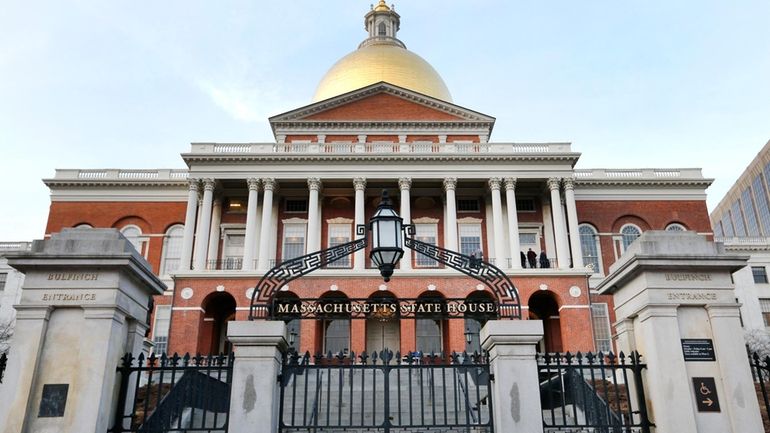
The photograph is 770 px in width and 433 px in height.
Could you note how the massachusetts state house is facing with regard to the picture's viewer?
facing the viewer

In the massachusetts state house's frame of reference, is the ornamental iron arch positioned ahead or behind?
ahead

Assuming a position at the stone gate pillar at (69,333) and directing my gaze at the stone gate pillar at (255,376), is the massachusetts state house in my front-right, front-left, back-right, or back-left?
front-left

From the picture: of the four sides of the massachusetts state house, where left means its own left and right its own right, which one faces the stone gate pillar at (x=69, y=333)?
front

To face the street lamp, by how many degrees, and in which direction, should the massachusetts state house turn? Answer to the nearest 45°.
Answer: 0° — it already faces it

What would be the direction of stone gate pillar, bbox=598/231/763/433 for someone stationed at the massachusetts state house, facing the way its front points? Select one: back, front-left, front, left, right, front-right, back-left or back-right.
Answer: front

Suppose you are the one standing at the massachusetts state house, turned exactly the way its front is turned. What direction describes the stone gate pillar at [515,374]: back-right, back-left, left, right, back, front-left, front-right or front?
front

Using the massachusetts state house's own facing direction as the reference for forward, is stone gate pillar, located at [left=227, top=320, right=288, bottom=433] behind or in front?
in front

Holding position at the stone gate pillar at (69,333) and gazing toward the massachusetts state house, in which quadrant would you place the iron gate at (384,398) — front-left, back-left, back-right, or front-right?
front-right

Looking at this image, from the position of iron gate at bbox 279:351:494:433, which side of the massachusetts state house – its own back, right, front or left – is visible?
front
